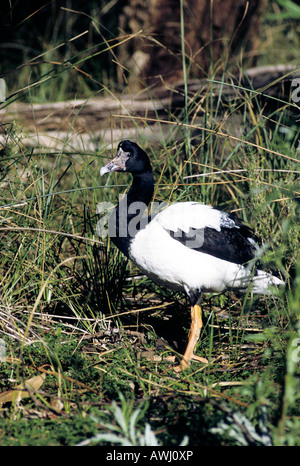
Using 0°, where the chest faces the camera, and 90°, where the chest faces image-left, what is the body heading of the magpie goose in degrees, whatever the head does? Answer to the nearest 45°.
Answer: approximately 90°
